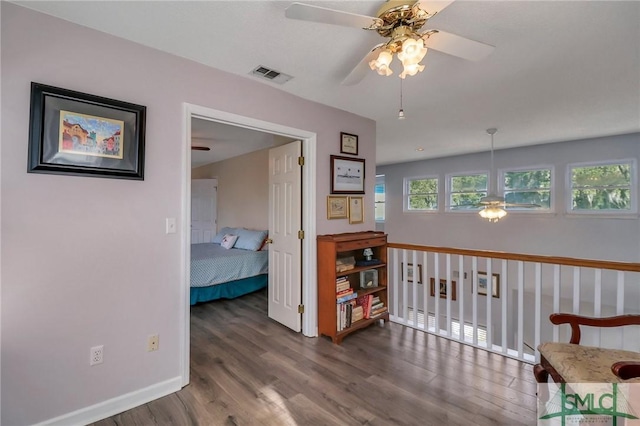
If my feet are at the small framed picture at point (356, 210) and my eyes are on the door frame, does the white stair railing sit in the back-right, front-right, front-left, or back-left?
back-left

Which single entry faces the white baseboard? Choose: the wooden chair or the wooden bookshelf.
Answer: the wooden chair

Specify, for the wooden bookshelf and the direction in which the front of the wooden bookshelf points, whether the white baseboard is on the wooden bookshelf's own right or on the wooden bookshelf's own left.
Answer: on the wooden bookshelf's own right

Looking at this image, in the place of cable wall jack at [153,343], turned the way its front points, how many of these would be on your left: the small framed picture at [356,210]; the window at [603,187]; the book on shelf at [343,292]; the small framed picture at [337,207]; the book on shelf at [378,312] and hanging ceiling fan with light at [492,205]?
6

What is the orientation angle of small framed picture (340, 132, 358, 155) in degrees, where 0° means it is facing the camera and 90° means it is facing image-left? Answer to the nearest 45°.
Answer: approximately 315°

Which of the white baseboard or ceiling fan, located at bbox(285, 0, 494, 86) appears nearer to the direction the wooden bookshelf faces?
the ceiling fan

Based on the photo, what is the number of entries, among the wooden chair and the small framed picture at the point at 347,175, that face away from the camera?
0

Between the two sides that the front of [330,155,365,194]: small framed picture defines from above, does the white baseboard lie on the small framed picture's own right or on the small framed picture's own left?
on the small framed picture's own right

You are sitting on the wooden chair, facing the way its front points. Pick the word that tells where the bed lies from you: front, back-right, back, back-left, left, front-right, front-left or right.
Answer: front-right

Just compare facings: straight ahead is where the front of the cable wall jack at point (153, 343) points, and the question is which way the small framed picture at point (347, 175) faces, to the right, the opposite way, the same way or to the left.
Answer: the same way

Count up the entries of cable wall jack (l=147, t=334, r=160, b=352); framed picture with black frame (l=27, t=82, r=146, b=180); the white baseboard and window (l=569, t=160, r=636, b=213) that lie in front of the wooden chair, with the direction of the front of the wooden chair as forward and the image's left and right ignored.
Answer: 3

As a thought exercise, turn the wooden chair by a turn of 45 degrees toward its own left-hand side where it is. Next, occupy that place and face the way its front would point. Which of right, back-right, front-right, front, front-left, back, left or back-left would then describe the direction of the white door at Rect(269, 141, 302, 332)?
right
